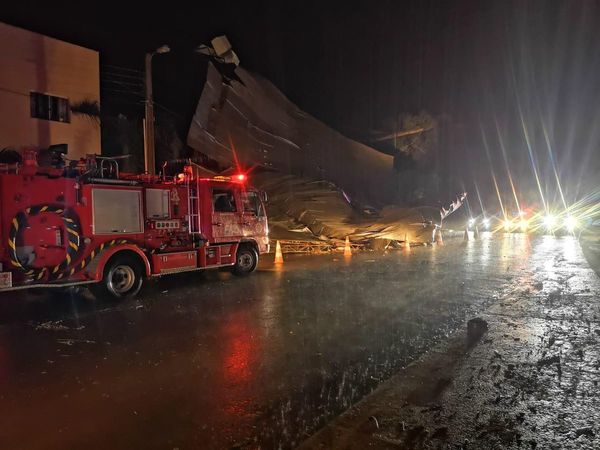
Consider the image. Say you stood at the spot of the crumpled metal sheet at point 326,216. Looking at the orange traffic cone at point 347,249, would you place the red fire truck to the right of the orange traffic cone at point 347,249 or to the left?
right

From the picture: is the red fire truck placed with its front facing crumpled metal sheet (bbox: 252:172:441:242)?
yes

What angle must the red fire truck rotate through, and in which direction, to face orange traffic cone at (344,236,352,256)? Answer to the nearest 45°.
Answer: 0° — it already faces it

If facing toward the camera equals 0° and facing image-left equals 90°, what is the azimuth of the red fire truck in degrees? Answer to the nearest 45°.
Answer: approximately 225°

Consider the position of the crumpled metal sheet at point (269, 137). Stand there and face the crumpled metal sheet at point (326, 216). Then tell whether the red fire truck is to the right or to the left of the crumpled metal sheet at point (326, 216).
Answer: right
